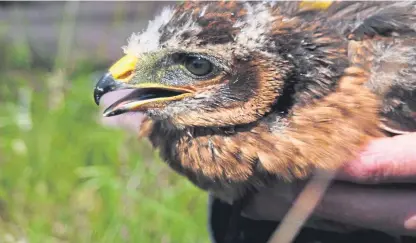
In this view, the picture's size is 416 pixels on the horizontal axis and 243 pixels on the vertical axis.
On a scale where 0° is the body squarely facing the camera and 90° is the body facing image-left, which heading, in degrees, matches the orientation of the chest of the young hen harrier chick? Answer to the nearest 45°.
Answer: approximately 90°
